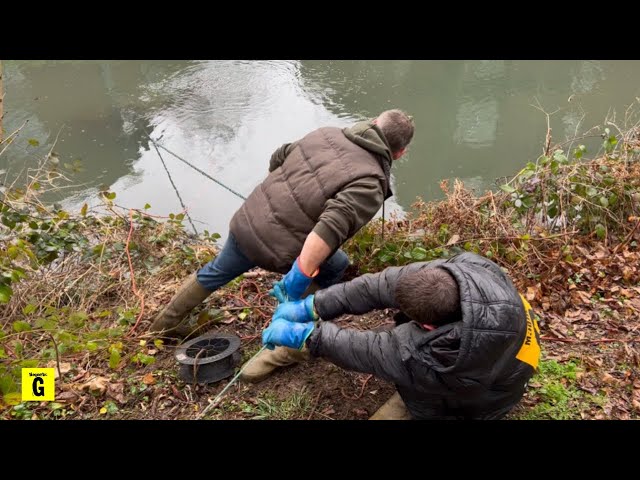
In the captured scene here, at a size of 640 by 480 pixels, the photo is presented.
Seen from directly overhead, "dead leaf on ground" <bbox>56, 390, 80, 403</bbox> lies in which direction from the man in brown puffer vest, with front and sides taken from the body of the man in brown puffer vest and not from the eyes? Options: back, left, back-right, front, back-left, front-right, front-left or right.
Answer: back-left

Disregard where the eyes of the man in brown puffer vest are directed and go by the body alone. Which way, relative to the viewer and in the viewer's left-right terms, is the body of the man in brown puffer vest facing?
facing away from the viewer and to the right of the viewer

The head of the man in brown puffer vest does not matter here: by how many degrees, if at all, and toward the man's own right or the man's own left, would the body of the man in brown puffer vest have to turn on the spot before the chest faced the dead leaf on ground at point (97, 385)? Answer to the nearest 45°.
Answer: approximately 135° to the man's own left

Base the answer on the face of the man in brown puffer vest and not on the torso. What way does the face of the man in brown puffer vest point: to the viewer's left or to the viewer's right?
to the viewer's right
